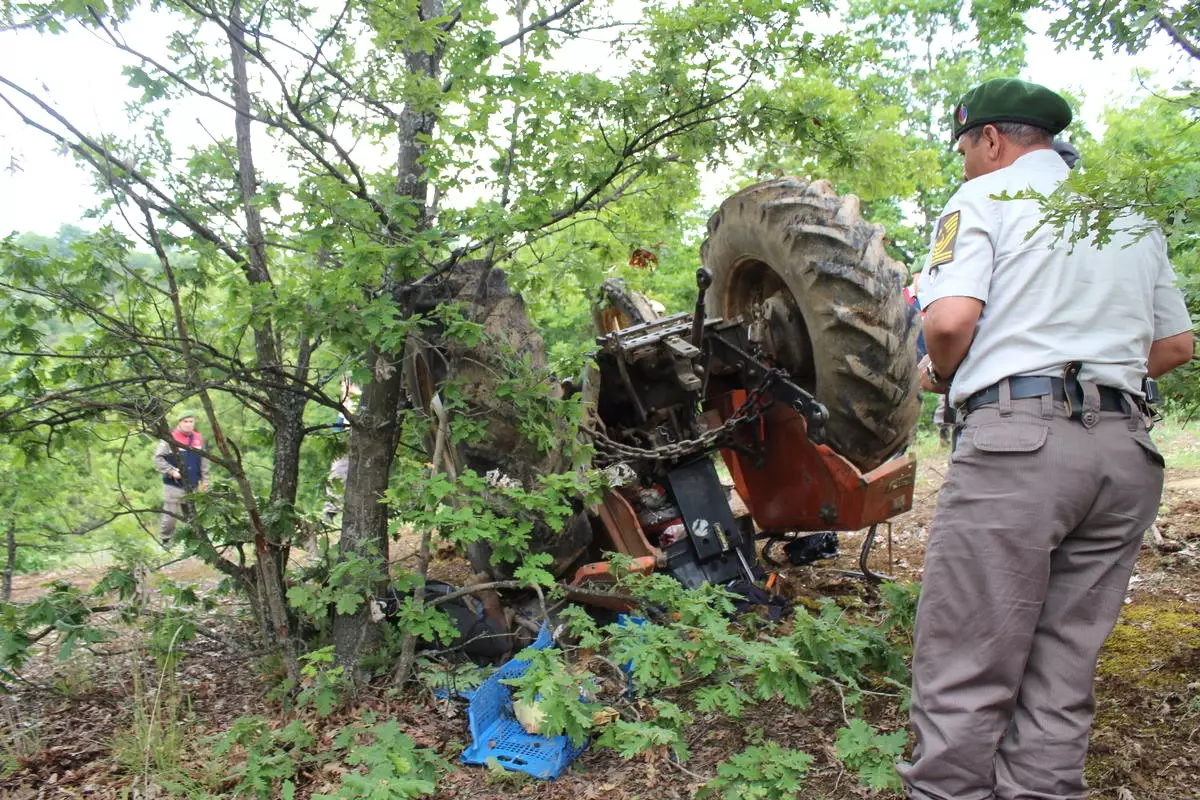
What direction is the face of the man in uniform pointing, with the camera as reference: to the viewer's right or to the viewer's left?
to the viewer's left

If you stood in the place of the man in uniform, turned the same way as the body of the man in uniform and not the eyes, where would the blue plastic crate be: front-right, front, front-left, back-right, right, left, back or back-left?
front-left

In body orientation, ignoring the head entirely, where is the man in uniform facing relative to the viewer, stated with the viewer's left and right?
facing away from the viewer and to the left of the viewer

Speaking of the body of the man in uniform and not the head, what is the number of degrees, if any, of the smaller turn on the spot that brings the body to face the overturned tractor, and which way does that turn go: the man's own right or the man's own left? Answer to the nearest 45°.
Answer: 0° — they already face it

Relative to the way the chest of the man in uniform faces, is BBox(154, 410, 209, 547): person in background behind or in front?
in front
